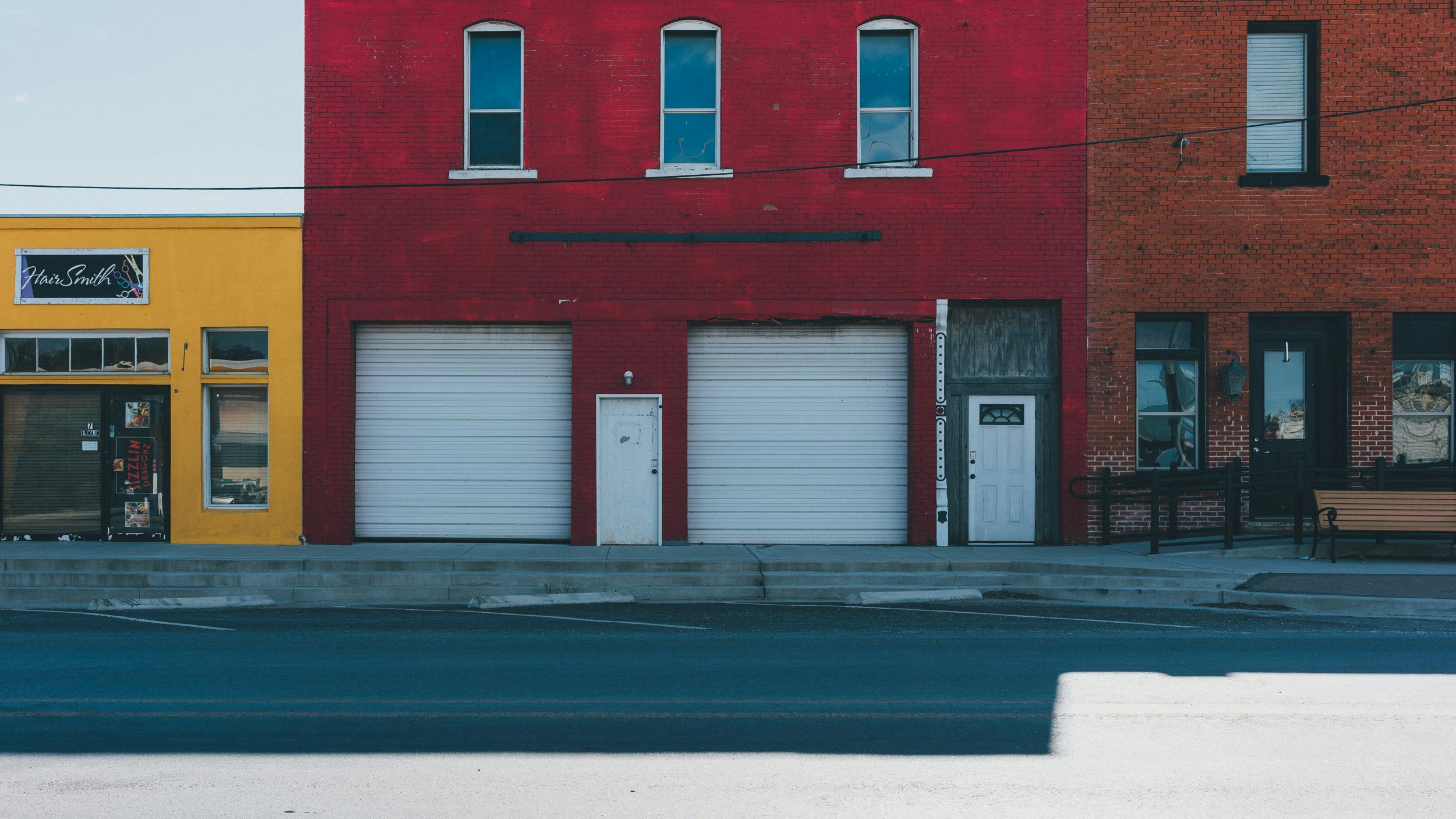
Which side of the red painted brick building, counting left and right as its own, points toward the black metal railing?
left

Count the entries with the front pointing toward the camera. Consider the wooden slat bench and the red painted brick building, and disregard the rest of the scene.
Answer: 2

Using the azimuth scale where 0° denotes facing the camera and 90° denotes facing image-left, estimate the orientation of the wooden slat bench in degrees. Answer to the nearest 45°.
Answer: approximately 0°

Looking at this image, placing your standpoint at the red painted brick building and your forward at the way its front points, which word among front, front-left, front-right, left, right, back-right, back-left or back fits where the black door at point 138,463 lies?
right

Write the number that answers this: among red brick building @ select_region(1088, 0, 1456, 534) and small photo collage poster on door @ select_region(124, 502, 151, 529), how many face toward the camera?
2
